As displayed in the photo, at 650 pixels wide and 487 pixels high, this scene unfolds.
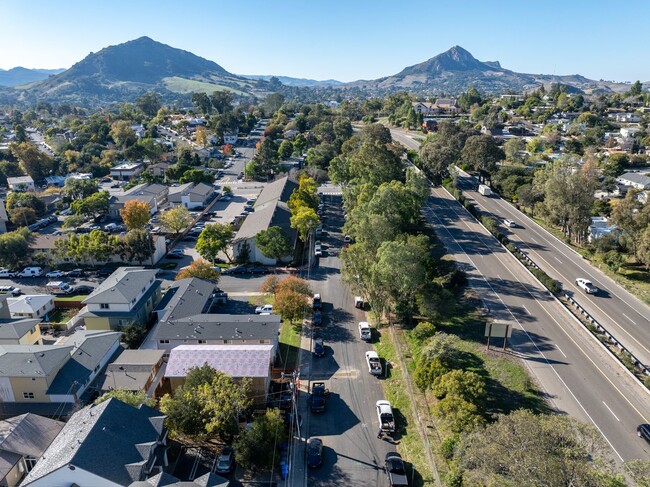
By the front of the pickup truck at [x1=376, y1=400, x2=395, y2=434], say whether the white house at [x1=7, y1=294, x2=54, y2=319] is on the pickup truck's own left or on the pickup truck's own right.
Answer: on the pickup truck's own left

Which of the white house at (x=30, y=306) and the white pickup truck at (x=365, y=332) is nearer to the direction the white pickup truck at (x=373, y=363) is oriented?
the white pickup truck at (x=365, y=332)

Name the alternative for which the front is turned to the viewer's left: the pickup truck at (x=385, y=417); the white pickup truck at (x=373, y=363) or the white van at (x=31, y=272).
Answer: the white van

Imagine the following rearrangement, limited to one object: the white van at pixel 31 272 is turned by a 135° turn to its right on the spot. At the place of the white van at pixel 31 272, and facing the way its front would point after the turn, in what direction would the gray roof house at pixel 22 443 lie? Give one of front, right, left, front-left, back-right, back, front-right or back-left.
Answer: back-right

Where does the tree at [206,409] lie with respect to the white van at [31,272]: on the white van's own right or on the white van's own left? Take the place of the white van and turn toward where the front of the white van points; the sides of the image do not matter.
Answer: on the white van's own left

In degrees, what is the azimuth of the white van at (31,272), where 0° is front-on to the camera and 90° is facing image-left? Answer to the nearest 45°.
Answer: approximately 90°

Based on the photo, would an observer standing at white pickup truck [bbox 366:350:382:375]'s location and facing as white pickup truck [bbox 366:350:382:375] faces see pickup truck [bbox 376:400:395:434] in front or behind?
behind

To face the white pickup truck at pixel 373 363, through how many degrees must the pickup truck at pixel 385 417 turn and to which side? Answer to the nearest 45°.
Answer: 0° — it already faces it

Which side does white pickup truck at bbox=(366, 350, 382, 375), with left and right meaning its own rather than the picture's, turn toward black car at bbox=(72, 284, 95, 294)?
left

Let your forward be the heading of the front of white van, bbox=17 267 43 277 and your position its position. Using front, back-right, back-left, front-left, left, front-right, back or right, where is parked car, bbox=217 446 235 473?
left

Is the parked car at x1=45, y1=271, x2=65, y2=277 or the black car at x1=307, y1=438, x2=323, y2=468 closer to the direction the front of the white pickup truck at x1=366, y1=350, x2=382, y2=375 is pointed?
the parked car

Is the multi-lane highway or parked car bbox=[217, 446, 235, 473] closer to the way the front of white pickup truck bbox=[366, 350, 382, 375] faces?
the multi-lane highway

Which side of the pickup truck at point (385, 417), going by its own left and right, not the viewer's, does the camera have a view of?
back

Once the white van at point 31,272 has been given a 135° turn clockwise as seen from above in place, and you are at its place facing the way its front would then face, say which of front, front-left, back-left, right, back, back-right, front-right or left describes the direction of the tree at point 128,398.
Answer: back-right

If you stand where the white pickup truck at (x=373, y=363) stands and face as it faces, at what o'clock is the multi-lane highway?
The multi-lane highway is roughly at 3 o'clock from the white pickup truck.

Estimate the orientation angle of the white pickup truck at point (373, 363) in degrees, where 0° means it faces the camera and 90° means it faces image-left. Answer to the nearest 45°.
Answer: approximately 180°
